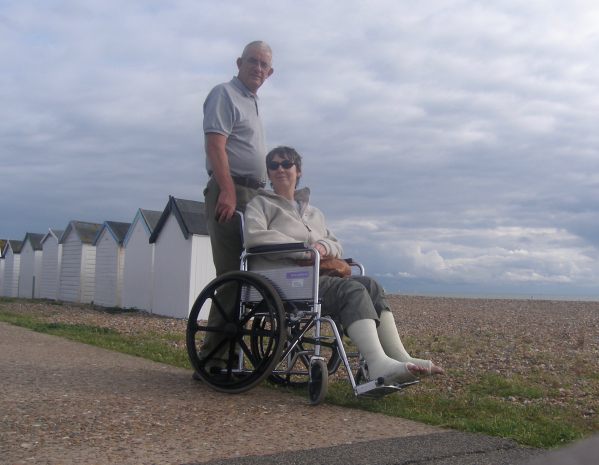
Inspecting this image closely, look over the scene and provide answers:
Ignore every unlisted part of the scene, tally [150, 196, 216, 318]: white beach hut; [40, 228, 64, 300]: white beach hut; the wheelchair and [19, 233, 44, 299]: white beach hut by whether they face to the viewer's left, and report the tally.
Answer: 0

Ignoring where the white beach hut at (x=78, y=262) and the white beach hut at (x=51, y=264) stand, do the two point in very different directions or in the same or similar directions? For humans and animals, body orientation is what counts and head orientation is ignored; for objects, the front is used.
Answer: same or similar directions

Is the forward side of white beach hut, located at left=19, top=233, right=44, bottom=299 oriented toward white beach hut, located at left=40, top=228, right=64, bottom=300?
no

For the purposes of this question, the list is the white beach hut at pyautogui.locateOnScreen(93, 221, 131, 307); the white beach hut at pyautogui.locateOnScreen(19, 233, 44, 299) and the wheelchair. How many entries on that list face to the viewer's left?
0

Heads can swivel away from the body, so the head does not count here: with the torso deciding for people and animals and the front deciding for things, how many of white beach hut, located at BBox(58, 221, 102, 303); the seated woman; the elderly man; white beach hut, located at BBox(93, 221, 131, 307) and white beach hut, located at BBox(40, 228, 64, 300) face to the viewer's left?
0

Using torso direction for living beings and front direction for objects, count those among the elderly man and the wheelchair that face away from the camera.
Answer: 0

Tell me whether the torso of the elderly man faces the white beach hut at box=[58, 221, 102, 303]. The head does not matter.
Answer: no

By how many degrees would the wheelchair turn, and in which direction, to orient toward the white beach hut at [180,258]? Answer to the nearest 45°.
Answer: approximately 135° to its left

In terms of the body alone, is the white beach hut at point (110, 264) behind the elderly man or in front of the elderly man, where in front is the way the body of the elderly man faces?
behind

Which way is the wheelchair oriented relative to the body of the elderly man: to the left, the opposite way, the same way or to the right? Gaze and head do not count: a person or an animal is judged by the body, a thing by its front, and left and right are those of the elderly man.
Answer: the same way

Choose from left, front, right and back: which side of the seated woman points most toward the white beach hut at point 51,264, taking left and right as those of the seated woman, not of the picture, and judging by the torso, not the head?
back

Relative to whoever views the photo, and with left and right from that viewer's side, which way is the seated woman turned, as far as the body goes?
facing the viewer and to the right of the viewer

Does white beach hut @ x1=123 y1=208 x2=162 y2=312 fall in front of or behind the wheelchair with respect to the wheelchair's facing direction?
behind
